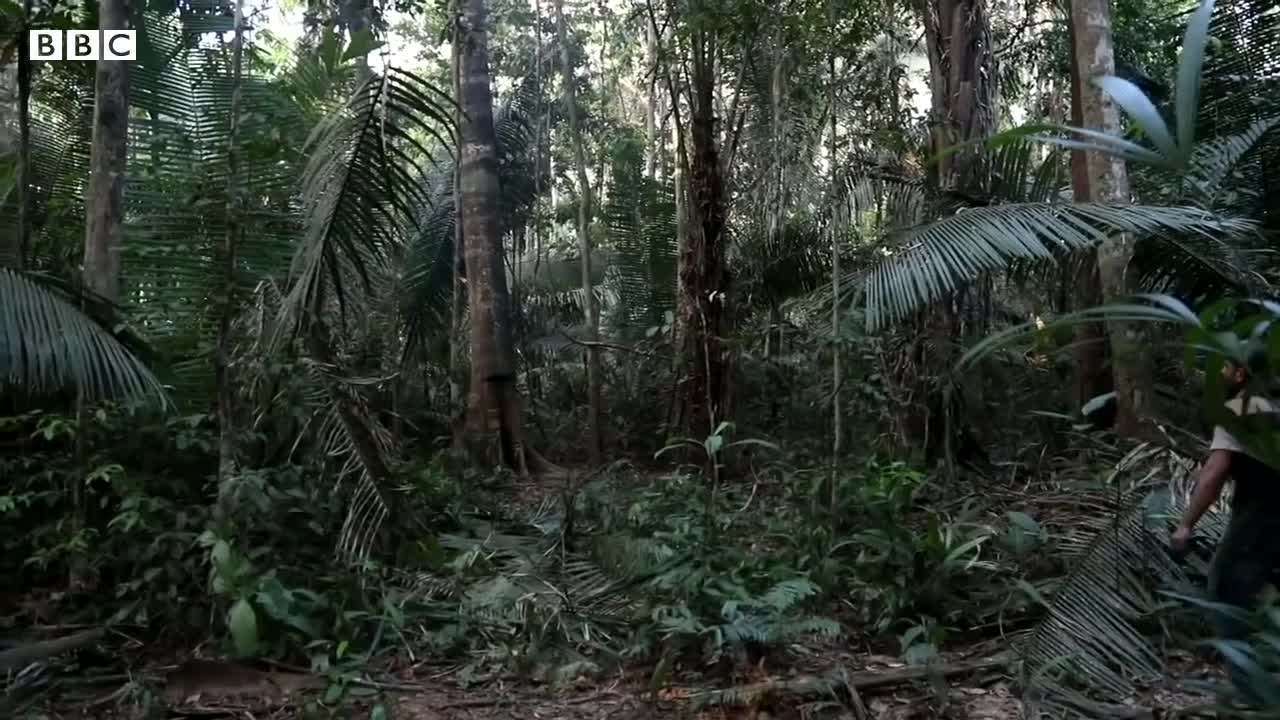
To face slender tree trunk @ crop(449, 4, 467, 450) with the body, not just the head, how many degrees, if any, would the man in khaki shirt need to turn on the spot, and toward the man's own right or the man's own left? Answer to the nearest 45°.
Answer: approximately 45° to the man's own right

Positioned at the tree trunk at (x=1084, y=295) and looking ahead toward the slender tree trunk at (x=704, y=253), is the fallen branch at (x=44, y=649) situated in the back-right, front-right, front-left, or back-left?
front-left

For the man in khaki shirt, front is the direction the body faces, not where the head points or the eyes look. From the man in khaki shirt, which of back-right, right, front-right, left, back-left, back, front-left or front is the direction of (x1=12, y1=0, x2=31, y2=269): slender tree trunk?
front

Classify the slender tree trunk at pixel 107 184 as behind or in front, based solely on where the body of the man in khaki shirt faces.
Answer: in front

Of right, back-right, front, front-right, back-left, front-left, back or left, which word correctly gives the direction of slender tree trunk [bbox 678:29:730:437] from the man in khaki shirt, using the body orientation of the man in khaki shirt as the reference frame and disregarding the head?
front-right

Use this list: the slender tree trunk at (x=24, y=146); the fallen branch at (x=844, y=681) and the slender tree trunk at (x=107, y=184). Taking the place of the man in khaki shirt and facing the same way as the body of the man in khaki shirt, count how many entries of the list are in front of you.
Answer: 3

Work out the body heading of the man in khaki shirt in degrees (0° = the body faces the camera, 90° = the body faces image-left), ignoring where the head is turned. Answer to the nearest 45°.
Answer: approximately 90°

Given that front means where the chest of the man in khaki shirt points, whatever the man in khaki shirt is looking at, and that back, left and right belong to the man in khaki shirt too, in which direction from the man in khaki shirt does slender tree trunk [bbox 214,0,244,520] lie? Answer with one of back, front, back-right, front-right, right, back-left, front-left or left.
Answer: front

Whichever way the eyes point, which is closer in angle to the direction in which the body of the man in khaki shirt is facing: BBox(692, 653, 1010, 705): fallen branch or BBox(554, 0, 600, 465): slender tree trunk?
the fallen branch

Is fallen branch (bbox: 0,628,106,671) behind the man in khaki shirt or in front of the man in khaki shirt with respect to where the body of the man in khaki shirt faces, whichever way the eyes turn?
in front

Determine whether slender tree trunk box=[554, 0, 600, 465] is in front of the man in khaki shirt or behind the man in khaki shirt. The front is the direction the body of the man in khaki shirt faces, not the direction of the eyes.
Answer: in front

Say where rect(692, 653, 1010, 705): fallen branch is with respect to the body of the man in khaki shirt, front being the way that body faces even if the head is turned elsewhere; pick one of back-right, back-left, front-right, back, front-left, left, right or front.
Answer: front

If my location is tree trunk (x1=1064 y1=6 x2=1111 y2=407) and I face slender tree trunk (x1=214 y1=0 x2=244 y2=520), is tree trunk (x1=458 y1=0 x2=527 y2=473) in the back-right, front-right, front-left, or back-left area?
front-right

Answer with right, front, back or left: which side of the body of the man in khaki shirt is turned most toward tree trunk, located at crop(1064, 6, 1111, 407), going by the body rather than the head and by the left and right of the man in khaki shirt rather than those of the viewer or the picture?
right

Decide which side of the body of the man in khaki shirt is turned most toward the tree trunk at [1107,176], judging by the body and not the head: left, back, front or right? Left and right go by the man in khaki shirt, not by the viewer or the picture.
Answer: right
